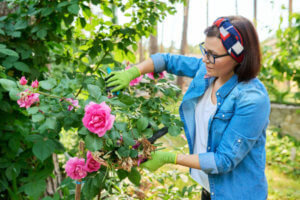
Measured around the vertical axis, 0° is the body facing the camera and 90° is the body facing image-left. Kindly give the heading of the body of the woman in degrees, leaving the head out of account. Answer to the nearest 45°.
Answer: approximately 45°

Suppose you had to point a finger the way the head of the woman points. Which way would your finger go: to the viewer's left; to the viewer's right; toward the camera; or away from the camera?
to the viewer's left
